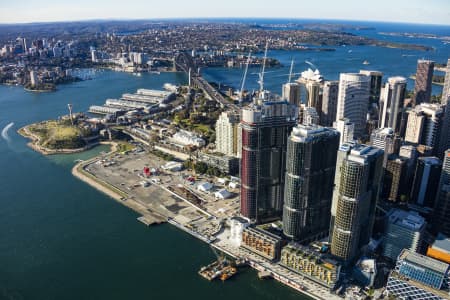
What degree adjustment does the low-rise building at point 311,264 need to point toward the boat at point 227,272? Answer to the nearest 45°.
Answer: approximately 45° to its right

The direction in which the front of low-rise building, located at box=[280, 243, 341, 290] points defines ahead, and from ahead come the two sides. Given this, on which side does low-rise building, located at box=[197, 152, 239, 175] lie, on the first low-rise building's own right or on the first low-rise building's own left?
on the first low-rise building's own right

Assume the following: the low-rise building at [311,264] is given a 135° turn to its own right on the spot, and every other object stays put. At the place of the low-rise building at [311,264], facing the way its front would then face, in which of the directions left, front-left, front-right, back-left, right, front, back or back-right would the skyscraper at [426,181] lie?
front-right

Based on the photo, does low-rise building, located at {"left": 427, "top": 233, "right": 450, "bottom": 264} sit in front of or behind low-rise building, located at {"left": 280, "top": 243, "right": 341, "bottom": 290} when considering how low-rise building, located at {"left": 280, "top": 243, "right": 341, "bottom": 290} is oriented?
behind

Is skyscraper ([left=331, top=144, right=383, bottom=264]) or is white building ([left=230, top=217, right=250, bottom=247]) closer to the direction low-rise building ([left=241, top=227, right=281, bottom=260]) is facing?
the white building

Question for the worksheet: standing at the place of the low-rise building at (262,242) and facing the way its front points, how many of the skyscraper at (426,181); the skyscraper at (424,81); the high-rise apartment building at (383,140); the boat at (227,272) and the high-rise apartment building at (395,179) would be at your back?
4

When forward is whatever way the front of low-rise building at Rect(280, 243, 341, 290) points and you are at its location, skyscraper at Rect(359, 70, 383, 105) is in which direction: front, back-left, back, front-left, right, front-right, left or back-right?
back-right

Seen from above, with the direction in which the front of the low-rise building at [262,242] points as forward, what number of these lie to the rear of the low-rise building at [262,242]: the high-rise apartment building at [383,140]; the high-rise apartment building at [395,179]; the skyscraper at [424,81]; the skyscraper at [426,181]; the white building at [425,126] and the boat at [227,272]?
5

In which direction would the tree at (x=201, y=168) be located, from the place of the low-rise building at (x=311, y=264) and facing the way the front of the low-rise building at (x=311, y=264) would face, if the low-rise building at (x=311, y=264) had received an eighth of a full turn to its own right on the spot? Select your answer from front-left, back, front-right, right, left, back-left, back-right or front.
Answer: front-right

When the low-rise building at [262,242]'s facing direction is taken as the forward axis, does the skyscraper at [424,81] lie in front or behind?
behind

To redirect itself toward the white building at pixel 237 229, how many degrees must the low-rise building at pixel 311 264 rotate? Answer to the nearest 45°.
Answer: approximately 90° to its right

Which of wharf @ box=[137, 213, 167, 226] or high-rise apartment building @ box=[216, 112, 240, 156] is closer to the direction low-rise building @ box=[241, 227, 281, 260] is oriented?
the wharf

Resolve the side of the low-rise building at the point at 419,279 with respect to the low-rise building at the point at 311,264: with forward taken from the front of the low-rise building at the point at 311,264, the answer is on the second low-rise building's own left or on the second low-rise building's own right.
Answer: on the second low-rise building's own left

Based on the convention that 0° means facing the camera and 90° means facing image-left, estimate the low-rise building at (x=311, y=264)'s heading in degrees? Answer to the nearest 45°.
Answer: approximately 45°

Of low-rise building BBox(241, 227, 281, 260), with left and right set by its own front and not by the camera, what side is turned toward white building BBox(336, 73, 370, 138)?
back
